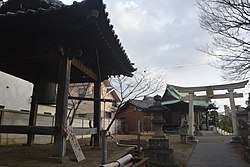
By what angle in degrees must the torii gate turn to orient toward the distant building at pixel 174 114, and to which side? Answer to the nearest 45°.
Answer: approximately 135° to its right

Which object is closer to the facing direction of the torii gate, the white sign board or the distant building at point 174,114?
the white sign board

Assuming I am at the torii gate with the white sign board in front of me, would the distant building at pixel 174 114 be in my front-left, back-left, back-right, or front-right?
back-right

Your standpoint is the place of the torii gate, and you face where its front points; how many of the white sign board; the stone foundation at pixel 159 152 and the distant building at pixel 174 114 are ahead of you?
2

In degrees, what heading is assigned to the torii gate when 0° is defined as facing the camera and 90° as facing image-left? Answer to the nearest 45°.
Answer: approximately 0°

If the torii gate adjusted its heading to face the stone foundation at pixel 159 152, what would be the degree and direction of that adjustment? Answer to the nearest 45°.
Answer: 0° — it already faces it

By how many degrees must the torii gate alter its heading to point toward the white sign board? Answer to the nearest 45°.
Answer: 0° — it already faces it

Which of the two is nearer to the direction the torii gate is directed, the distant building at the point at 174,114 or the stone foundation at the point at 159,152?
the stone foundation
